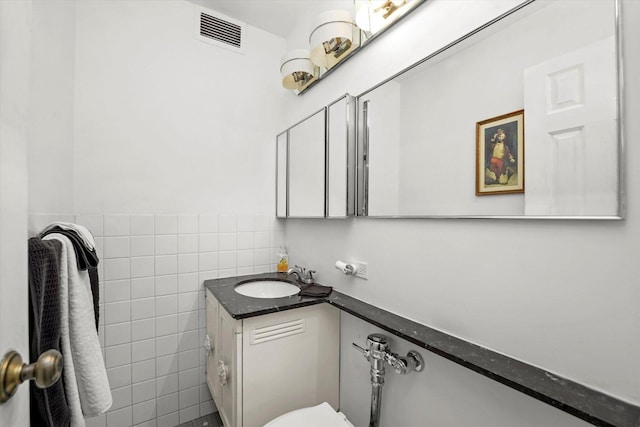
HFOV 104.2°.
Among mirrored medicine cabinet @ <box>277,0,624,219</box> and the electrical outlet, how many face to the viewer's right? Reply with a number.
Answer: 0

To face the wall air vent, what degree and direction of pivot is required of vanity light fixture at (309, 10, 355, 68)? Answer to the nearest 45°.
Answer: approximately 90° to its right

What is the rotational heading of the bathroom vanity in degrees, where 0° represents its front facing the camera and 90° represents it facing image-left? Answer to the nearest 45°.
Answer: approximately 90°

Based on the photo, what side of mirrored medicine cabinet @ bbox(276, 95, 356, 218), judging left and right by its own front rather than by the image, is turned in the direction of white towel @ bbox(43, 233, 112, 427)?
front

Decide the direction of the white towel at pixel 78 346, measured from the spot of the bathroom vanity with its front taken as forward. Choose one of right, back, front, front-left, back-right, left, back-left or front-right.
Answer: front-left

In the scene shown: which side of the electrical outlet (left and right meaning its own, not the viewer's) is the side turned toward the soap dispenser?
right

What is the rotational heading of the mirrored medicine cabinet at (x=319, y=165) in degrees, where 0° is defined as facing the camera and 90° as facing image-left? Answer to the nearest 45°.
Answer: approximately 45°

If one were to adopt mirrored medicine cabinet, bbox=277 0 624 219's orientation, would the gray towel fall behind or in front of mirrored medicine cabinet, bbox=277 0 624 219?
in front

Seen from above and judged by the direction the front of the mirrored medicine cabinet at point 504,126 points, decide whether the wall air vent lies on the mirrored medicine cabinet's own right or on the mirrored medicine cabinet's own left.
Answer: on the mirrored medicine cabinet's own right
